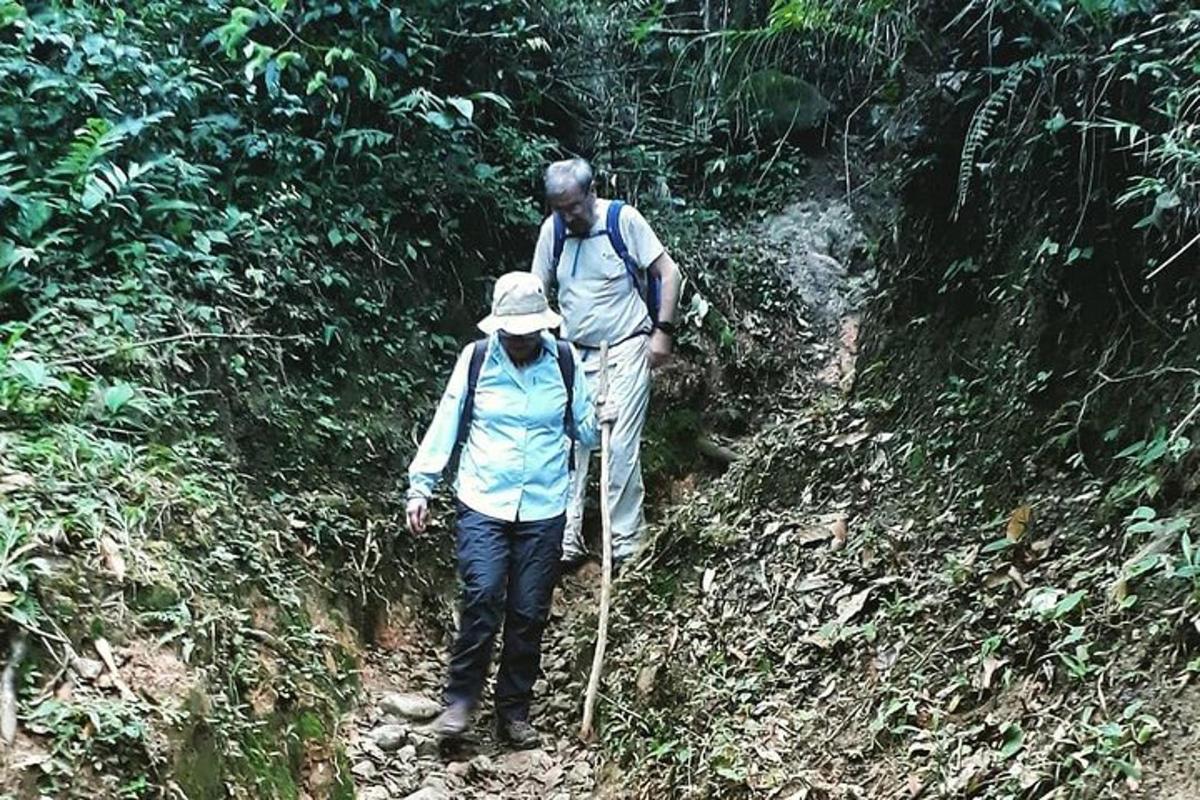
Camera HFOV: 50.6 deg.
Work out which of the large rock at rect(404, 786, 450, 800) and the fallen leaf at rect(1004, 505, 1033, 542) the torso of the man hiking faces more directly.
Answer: the large rock

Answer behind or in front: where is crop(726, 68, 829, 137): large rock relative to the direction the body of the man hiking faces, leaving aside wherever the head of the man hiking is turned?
behind

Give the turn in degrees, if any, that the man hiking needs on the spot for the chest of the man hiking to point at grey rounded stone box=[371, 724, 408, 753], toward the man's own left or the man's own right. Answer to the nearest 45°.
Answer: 0° — they already face it

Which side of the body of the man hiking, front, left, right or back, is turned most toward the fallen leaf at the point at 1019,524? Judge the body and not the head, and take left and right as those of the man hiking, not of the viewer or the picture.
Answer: left

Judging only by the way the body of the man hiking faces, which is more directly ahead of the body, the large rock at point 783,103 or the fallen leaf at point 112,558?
the fallen leaf

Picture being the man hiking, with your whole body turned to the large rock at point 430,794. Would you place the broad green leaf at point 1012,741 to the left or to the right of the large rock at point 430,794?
left

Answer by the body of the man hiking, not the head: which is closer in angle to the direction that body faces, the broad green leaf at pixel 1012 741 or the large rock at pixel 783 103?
the broad green leaf

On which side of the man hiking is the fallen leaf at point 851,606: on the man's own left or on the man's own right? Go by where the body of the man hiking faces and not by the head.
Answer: on the man's own left

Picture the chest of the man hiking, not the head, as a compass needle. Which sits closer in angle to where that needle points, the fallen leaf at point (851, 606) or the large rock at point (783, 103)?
the fallen leaf

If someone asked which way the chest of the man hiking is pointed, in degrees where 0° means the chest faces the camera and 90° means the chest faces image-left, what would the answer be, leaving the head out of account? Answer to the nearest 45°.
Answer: approximately 45°

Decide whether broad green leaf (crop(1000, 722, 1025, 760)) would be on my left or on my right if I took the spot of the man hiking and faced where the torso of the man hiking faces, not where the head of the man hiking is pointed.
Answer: on my left
